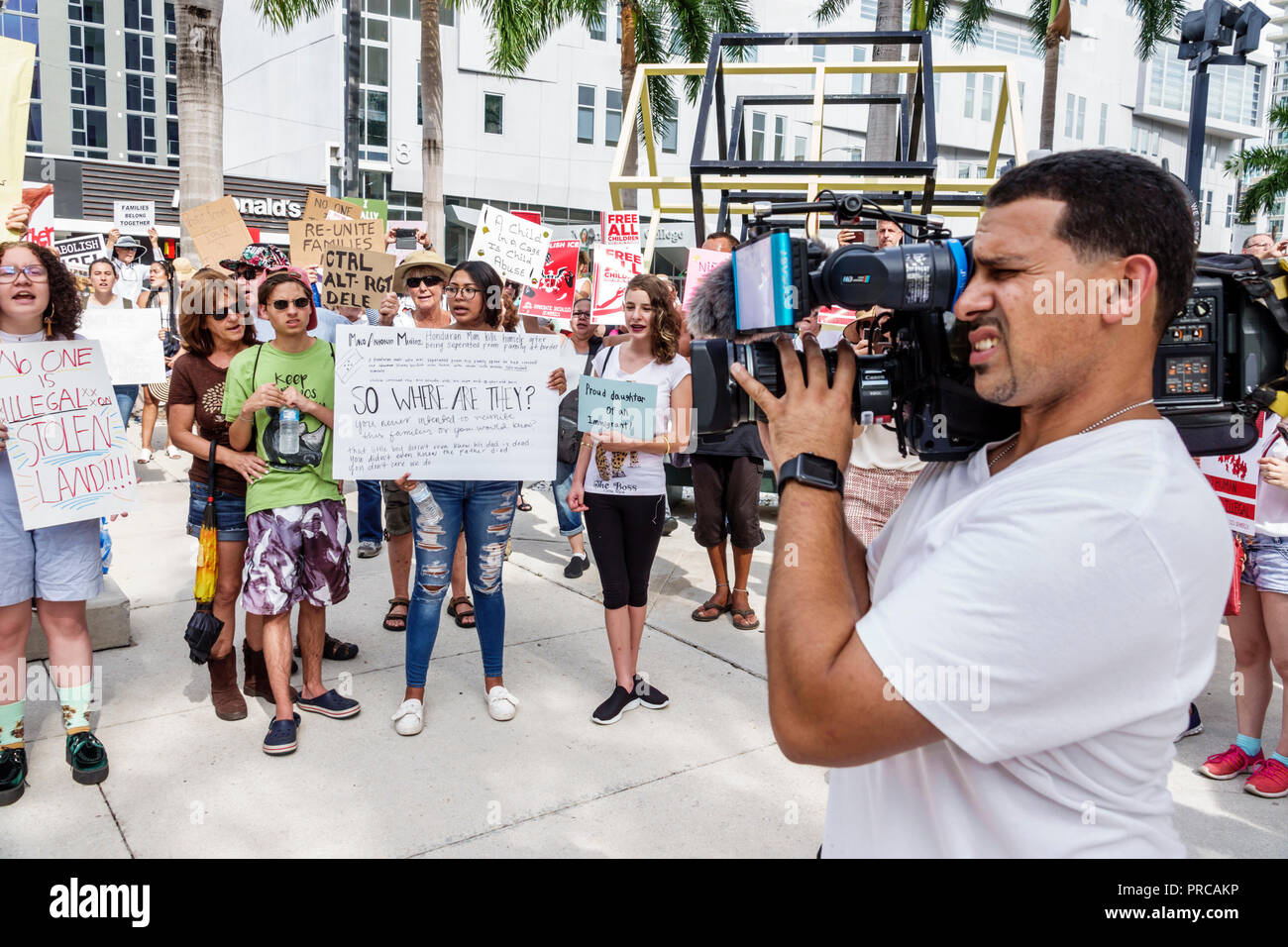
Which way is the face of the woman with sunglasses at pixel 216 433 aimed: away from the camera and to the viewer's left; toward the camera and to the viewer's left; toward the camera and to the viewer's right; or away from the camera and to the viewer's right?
toward the camera and to the viewer's right

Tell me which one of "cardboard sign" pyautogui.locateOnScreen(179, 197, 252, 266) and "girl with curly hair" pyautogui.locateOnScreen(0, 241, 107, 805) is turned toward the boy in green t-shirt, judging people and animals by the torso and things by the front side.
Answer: the cardboard sign

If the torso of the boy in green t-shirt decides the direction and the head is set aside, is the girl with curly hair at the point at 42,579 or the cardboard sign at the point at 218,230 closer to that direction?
the girl with curly hair

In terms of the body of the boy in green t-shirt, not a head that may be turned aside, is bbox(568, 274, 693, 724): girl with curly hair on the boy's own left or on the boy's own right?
on the boy's own left

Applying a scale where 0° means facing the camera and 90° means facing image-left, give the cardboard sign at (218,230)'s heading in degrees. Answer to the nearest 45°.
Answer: approximately 0°

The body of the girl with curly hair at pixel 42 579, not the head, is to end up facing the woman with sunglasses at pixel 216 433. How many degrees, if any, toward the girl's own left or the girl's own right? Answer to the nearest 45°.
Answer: approximately 135° to the girl's own left

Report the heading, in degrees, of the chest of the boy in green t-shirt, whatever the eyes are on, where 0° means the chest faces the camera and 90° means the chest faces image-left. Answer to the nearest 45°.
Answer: approximately 0°

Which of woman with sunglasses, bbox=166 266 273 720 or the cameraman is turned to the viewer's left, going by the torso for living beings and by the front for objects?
the cameraman

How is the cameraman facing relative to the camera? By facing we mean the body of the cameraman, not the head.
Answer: to the viewer's left

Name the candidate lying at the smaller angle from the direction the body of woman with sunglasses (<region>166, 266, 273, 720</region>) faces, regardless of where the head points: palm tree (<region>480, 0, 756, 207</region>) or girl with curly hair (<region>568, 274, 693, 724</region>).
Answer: the girl with curly hair

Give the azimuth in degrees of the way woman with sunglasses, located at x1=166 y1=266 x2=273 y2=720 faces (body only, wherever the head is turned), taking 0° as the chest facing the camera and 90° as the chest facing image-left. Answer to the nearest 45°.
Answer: approximately 315°
